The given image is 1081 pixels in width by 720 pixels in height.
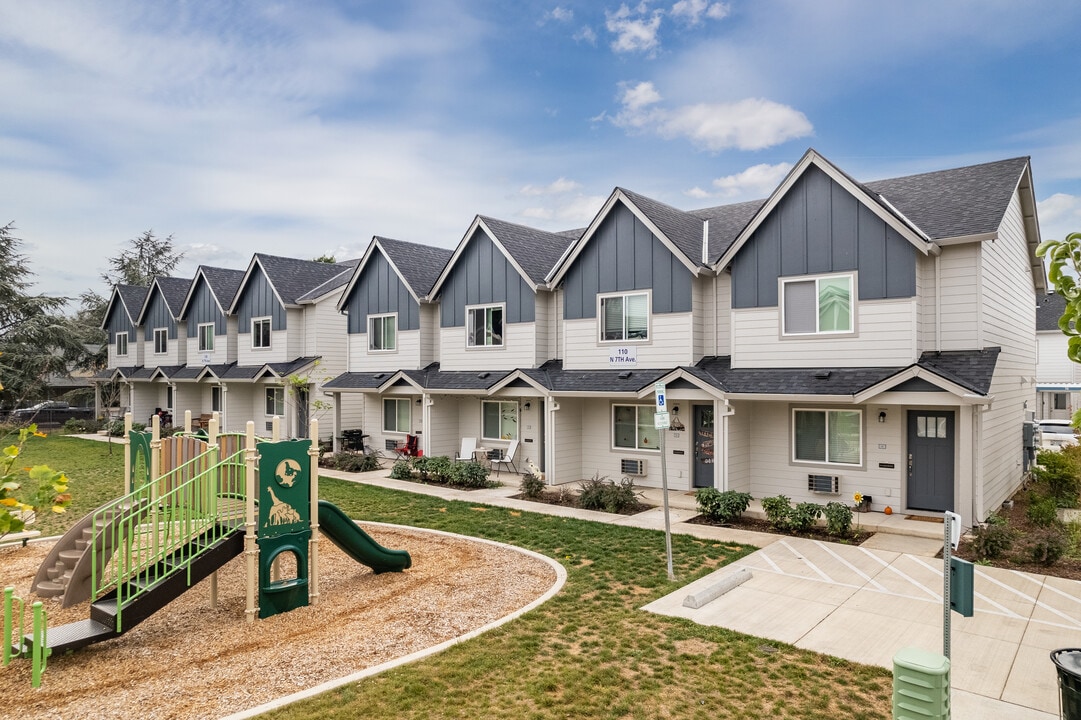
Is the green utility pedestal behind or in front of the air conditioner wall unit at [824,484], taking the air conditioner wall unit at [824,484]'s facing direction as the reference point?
in front

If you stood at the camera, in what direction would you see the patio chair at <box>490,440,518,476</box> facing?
facing the viewer and to the left of the viewer

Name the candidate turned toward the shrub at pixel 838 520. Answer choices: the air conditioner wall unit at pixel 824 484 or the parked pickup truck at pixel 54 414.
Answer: the air conditioner wall unit

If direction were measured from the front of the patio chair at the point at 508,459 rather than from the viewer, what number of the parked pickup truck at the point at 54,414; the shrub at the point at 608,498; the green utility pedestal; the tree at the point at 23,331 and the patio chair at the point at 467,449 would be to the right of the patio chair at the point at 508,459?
3

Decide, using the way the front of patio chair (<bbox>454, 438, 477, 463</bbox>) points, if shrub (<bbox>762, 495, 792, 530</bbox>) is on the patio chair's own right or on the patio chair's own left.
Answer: on the patio chair's own left

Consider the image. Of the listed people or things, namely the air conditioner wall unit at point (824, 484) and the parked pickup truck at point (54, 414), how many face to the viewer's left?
1

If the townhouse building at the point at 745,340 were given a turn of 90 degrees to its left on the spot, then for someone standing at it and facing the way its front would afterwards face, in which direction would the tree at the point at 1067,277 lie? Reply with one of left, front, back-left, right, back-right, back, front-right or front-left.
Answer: front-right

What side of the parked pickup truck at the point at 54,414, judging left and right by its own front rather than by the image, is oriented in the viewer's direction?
left
